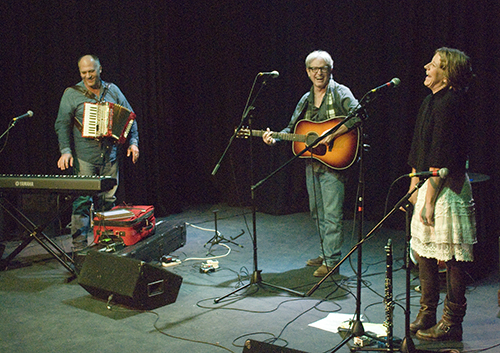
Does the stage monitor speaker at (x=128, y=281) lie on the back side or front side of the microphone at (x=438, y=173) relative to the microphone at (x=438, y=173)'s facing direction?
on the back side

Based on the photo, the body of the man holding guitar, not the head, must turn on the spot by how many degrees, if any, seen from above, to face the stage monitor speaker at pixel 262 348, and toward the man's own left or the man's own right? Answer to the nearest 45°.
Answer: approximately 45° to the man's own left

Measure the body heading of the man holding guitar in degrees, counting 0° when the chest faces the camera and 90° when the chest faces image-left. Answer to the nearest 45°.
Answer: approximately 45°

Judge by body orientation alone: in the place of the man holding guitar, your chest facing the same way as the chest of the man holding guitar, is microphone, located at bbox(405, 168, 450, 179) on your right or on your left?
on your left

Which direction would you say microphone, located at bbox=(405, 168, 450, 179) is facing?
to the viewer's right
